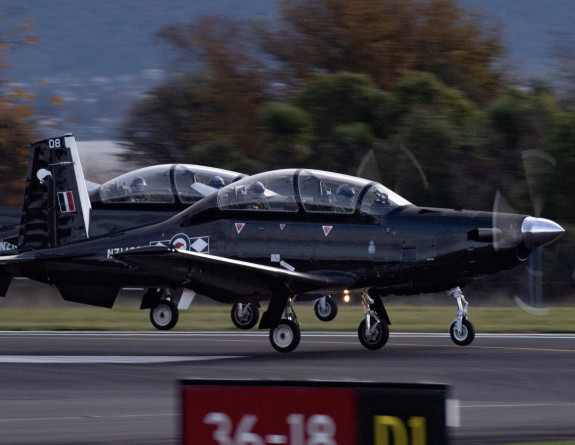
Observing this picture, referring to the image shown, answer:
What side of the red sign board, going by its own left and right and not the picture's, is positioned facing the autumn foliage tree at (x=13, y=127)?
back

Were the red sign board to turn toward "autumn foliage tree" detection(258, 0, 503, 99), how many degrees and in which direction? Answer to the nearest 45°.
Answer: approximately 180°

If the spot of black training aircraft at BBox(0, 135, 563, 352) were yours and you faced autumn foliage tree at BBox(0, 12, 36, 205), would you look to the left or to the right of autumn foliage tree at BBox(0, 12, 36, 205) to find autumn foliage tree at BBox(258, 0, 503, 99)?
right

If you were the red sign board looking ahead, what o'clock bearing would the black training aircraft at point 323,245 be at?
The black training aircraft is roughly at 6 o'clock from the red sign board.

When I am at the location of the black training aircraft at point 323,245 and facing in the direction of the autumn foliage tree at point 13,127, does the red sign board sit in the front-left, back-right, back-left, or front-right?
back-left

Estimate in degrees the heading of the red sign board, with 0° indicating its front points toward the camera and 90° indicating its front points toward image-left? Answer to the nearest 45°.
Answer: approximately 0°
